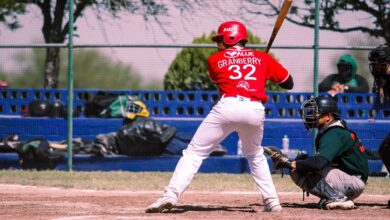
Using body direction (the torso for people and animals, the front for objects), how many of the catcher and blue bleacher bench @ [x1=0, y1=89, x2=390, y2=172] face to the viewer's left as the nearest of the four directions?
1

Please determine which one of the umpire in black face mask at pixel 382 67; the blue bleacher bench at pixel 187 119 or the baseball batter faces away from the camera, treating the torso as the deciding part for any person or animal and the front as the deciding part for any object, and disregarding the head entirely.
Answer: the baseball batter

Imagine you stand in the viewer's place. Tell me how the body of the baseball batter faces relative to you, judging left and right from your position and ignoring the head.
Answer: facing away from the viewer

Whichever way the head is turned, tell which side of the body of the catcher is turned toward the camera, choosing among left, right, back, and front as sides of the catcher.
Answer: left

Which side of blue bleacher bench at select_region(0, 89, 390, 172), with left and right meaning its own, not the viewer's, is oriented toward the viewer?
front

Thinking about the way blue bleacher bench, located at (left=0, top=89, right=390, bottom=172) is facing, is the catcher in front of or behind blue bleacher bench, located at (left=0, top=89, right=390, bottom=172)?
in front

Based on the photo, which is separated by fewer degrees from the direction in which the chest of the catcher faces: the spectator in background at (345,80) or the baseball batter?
the baseball batter

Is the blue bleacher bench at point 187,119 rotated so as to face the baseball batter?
yes

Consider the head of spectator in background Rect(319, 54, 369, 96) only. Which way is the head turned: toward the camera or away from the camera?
toward the camera

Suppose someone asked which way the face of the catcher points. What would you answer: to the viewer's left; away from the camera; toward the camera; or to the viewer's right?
to the viewer's left

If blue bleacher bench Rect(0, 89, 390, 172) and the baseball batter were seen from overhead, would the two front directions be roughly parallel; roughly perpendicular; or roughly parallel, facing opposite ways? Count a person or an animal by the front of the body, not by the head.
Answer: roughly parallel, facing opposite ways

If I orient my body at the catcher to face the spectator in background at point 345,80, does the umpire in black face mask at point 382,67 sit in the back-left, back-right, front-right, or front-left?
front-right

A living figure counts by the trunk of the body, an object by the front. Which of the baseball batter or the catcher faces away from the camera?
the baseball batter
